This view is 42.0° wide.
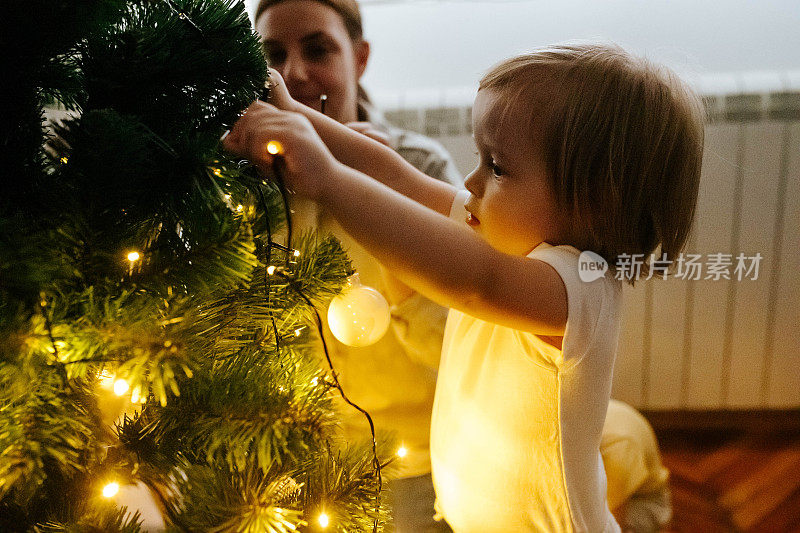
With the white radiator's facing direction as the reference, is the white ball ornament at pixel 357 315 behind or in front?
in front

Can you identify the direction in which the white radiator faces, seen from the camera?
facing the viewer

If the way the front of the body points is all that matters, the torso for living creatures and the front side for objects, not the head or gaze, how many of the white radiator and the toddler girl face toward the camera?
1

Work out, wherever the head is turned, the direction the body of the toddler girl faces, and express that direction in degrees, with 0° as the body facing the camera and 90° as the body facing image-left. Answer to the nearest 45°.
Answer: approximately 90°

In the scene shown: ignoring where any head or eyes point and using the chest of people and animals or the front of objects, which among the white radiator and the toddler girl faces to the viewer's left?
the toddler girl

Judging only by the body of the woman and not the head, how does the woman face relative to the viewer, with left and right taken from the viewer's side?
facing the viewer and to the left of the viewer

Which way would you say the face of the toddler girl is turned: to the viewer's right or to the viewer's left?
to the viewer's left

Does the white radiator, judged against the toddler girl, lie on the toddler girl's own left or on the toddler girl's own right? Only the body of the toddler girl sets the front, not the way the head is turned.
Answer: on the toddler girl's own right
